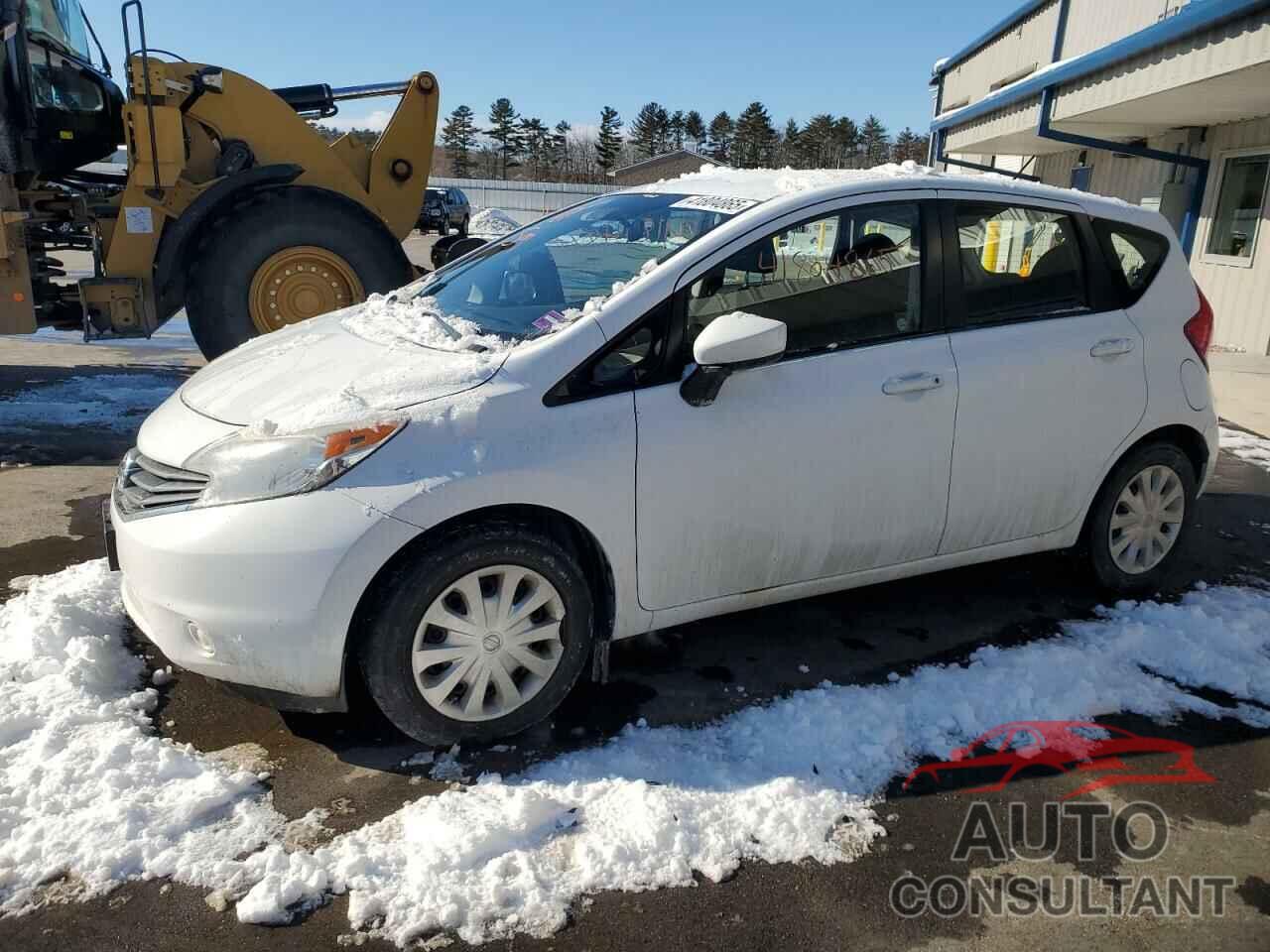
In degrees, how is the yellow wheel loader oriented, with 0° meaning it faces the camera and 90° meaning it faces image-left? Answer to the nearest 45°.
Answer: approximately 270°

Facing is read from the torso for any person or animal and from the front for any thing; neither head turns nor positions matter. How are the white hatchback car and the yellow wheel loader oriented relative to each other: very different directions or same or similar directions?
very different directions

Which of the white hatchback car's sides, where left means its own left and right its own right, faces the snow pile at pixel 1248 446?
back

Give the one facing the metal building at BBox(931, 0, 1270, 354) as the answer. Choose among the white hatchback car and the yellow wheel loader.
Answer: the yellow wheel loader

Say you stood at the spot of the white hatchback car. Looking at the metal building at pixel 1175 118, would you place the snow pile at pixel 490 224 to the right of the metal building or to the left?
left

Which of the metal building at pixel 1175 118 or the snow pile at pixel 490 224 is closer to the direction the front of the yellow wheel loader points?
the metal building

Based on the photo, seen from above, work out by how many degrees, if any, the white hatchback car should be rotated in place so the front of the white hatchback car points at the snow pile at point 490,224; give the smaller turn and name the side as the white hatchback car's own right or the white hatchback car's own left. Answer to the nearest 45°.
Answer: approximately 135° to the white hatchback car's own right

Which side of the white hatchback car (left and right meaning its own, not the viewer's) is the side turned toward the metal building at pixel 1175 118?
back

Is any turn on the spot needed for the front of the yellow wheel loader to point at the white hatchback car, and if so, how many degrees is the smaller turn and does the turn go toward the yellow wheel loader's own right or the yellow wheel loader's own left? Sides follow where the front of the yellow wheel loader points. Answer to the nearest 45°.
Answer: approximately 90° to the yellow wheel loader's own right

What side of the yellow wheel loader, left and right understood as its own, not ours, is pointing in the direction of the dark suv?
left

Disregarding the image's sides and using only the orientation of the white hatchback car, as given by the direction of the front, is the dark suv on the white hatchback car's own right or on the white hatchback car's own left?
on the white hatchback car's own right

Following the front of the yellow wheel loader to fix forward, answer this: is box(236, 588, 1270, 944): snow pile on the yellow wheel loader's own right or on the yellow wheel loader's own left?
on the yellow wheel loader's own right
